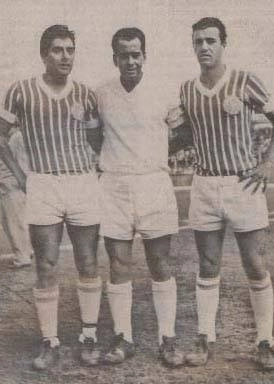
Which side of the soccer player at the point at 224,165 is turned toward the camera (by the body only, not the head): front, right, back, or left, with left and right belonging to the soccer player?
front

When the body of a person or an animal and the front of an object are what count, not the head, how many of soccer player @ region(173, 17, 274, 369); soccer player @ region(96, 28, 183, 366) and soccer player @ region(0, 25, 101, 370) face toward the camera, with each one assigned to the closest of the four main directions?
3

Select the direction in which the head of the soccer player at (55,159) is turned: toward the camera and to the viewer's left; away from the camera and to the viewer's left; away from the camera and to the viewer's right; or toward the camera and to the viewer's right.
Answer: toward the camera and to the viewer's right

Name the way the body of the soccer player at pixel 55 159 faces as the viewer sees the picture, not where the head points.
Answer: toward the camera

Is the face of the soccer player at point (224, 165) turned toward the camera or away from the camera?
toward the camera

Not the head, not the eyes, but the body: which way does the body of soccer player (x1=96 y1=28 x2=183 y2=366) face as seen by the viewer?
toward the camera

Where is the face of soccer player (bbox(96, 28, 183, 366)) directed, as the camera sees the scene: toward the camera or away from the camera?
toward the camera

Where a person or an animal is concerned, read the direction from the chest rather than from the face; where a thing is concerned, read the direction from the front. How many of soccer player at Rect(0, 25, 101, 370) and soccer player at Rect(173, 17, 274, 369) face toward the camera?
2

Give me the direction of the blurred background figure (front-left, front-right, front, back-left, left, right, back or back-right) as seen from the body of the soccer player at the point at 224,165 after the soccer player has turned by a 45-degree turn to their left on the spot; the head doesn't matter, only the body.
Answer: back

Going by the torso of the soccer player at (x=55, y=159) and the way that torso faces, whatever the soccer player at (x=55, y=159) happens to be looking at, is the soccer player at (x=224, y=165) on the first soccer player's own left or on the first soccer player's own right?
on the first soccer player's own left

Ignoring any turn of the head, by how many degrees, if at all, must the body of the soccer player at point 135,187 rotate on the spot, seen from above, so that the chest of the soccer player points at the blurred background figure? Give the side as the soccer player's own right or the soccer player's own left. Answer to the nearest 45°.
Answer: approximately 135° to the soccer player's own right
